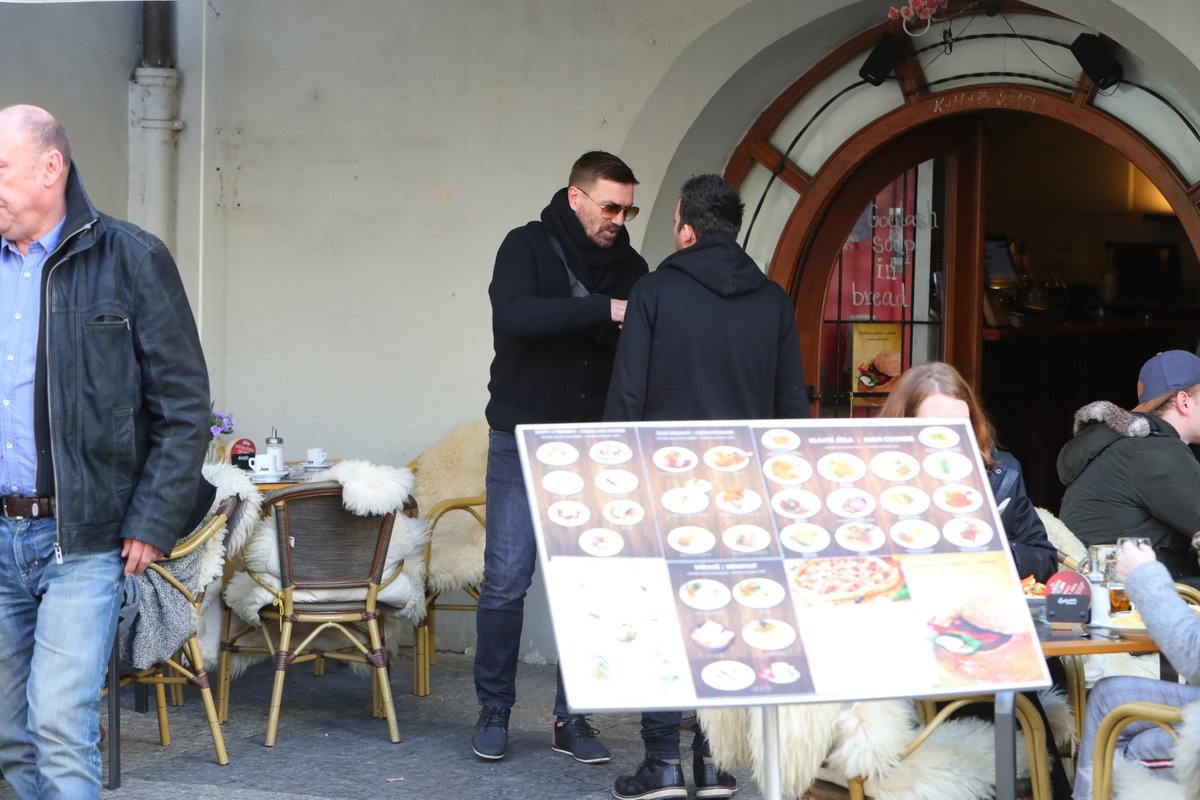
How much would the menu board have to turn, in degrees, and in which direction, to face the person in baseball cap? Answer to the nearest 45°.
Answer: approximately 135° to its left

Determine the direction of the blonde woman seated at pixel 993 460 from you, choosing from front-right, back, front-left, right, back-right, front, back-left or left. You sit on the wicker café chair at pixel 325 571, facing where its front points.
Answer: back-right

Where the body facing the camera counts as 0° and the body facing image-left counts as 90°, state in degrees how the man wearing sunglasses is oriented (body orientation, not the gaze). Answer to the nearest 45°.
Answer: approximately 315°

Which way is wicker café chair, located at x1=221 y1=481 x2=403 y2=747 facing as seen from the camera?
away from the camera

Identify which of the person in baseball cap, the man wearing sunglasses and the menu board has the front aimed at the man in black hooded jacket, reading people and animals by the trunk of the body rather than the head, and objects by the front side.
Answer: the man wearing sunglasses

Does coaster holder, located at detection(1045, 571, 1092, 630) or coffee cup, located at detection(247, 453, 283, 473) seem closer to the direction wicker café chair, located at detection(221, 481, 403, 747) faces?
the coffee cup
